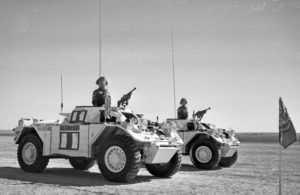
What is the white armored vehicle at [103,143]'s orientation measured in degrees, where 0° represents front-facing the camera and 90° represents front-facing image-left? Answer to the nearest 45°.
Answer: approximately 315°

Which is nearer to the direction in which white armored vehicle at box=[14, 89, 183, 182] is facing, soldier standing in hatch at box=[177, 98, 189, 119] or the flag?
the flag

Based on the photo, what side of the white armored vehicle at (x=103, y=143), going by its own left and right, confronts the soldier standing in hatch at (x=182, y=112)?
left

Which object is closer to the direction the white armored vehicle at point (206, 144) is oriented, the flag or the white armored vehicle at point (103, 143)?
the flag

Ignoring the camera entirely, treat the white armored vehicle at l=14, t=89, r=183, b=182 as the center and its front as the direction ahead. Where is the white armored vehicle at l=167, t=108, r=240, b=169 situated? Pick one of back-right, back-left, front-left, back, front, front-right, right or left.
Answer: left

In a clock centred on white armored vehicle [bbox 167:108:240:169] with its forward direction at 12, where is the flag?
The flag is roughly at 1 o'clock from the white armored vehicle.

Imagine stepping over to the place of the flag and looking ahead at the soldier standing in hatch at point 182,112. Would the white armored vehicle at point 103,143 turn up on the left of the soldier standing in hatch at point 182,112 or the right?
left

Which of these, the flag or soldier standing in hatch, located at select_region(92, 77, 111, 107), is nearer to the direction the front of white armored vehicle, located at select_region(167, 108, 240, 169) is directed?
the flag

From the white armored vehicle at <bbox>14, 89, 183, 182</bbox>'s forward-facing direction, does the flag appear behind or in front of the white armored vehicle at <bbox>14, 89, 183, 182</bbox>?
in front
